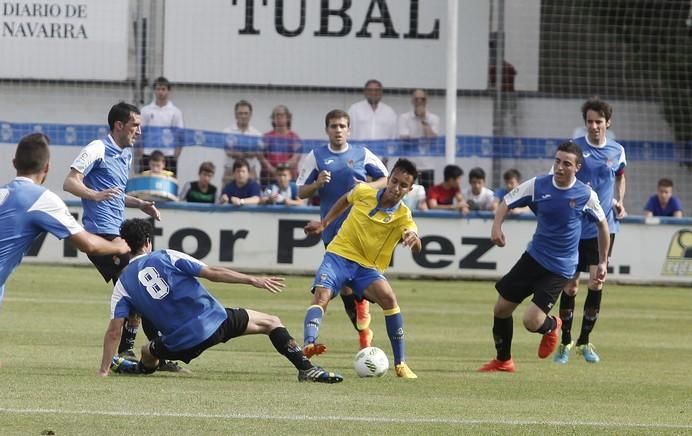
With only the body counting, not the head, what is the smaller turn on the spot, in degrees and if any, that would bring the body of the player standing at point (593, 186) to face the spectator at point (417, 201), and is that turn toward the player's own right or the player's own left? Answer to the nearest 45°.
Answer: approximately 180°

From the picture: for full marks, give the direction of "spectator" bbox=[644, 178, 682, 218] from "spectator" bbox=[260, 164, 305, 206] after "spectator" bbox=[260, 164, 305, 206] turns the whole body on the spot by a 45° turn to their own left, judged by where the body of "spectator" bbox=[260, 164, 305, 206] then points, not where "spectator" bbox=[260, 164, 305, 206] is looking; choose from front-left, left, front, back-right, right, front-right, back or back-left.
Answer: front-left

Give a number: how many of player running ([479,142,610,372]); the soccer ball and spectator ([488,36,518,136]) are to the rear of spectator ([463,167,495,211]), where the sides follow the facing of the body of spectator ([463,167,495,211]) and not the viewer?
1

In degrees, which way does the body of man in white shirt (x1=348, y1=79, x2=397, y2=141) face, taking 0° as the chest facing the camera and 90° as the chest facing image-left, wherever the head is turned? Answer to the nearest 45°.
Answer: approximately 0°

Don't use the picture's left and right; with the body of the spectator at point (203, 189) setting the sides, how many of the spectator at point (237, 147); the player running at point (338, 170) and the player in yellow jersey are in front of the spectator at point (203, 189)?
2

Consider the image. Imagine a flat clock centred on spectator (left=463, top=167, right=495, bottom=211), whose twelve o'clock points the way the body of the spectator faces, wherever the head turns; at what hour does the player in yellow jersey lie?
The player in yellow jersey is roughly at 12 o'clock from the spectator.

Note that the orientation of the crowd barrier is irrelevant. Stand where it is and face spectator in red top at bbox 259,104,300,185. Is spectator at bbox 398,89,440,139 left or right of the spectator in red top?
right

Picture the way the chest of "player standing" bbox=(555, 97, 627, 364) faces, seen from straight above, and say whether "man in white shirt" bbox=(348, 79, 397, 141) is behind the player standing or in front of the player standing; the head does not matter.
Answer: behind

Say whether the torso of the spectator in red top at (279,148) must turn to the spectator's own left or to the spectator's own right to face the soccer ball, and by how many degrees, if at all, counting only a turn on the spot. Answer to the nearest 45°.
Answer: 0° — they already face it

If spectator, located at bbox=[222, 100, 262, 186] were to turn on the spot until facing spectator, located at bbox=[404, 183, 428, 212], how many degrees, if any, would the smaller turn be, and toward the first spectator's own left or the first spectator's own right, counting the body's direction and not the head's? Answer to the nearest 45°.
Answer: approximately 45° to the first spectator's own left

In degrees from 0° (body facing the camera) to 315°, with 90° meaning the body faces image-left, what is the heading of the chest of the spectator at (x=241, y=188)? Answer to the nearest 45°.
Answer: approximately 0°
